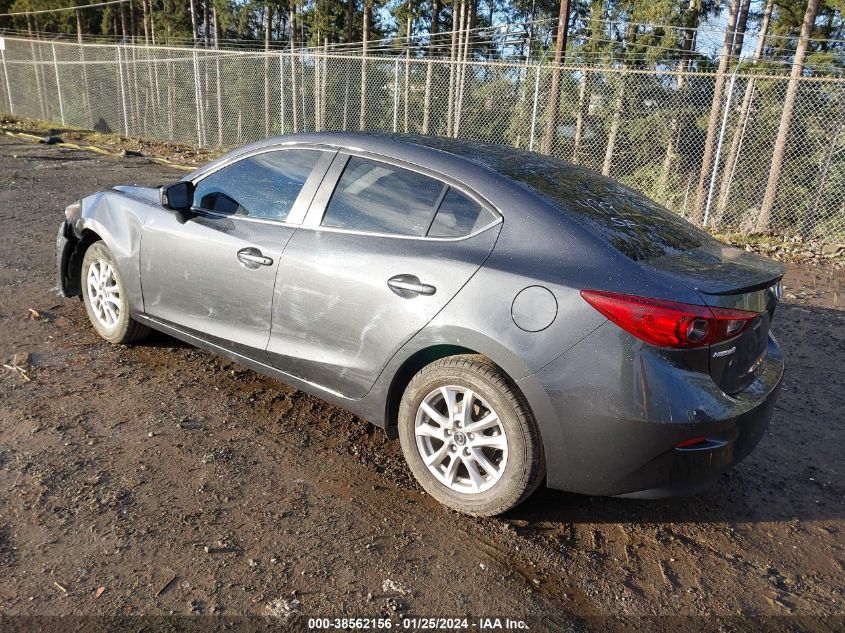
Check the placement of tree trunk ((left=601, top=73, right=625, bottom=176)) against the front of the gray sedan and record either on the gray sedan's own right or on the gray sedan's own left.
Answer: on the gray sedan's own right

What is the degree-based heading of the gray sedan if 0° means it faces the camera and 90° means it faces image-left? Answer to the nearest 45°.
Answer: approximately 135°

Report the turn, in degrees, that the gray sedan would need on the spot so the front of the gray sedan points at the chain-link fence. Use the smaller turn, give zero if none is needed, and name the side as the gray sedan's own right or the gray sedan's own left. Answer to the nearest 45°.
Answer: approximately 45° to the gray sedan's own right
